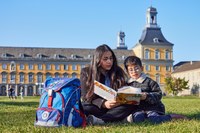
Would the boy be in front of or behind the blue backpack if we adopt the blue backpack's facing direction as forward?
behind

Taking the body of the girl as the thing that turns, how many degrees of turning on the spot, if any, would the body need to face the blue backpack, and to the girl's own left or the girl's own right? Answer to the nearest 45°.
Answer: approximately 90° to the girl's own right

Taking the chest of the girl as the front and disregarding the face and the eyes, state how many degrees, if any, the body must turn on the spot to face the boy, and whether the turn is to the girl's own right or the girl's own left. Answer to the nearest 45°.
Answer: approximately 45° to the girl's own left

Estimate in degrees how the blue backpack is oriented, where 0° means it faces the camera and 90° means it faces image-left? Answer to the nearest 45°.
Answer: approximately 45°
